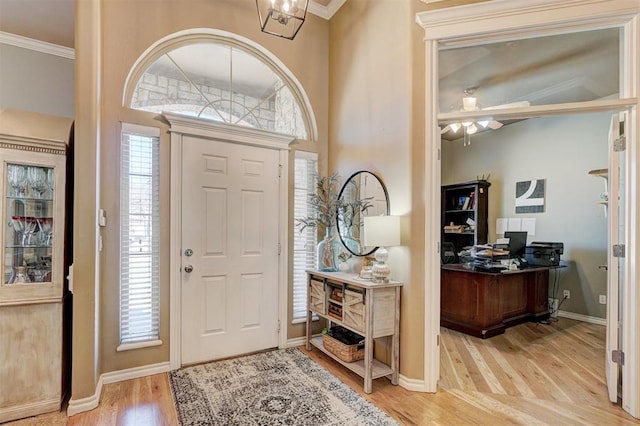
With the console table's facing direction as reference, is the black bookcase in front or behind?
behind

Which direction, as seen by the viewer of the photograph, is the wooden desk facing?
facing away from the viewer and to the left of the viewer

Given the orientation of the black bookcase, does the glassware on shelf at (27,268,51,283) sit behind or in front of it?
in front

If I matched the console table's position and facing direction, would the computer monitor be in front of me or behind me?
behind

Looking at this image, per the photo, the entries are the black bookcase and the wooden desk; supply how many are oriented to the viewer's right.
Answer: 0

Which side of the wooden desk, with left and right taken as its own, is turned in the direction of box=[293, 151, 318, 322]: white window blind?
left

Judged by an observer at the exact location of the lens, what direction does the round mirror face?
facing the viewer and to the left of the viewer

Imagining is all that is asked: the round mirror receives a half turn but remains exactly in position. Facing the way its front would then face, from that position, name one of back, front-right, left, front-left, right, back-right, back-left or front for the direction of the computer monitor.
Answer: front

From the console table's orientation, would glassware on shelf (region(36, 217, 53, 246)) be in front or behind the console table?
in front
